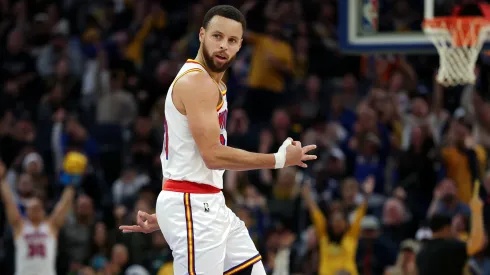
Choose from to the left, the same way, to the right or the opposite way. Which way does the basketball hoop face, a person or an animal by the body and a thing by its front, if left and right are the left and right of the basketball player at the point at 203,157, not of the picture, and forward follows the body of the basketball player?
to the right

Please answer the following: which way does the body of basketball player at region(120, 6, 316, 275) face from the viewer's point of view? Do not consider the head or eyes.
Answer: to the viewer's right

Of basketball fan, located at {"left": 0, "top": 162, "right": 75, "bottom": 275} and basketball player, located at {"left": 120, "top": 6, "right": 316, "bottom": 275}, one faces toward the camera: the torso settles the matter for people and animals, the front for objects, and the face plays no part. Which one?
basketball fan, located at {"left": 0, "top": 162, "right": 75, "bottom": 275}

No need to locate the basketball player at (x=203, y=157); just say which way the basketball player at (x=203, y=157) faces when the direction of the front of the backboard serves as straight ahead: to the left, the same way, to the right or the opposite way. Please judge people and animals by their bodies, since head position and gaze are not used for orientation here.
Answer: to the left

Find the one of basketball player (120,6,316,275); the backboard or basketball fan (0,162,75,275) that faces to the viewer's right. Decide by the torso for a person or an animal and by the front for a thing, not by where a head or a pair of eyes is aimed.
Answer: basketball player (120,6,316,275)

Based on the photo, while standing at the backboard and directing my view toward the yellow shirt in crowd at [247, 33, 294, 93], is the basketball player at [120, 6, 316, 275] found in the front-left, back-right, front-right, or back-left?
back-left

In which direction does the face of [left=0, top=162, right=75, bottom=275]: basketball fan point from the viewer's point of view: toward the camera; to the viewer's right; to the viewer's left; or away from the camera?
toward the camera

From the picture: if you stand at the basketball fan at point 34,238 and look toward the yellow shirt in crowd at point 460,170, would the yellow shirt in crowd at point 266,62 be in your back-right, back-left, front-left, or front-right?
front-left

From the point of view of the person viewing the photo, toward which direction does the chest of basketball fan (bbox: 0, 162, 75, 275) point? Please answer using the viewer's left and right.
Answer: facing the viewer
